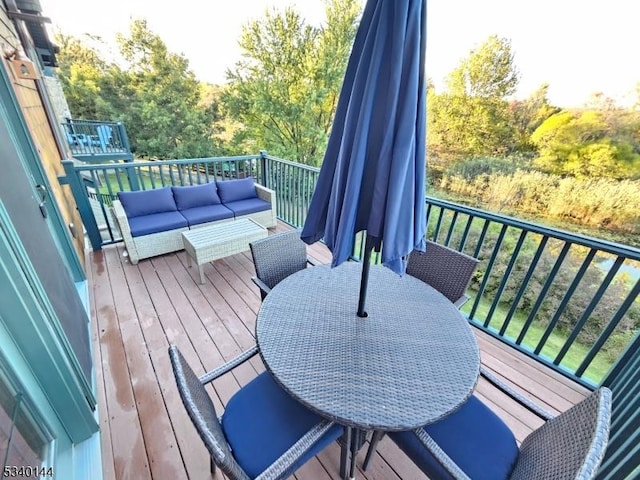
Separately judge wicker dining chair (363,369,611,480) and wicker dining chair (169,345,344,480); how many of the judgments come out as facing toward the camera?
0

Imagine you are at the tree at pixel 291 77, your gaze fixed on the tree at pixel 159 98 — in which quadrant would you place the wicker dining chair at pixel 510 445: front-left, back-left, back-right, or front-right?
back-left

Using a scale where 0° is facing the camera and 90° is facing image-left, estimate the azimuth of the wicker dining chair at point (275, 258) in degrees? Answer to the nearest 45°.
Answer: approximately 315°

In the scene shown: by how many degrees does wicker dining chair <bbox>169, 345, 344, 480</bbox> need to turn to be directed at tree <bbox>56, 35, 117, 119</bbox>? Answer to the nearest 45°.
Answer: approximately 45° to its left

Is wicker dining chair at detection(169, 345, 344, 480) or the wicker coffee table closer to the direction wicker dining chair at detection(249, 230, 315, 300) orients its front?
the wicker dining chair

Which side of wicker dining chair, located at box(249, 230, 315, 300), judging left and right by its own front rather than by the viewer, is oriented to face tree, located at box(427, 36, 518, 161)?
left

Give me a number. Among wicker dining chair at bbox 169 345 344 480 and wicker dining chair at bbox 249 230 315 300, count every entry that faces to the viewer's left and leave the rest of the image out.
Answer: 0

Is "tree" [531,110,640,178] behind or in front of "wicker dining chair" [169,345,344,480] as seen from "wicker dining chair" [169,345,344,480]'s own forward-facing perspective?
in front

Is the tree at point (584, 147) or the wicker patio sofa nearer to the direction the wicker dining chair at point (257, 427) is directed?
the tree

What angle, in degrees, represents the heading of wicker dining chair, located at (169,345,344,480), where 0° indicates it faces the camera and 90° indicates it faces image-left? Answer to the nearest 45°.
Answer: approximately 225°

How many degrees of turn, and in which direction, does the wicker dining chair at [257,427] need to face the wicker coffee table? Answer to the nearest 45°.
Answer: approximately 45° to its left

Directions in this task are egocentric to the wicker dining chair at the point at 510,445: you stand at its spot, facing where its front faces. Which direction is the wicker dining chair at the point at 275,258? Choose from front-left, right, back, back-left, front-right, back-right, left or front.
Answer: front-left

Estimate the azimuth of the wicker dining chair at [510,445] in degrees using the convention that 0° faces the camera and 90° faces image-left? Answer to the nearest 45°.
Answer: approximately 135°
